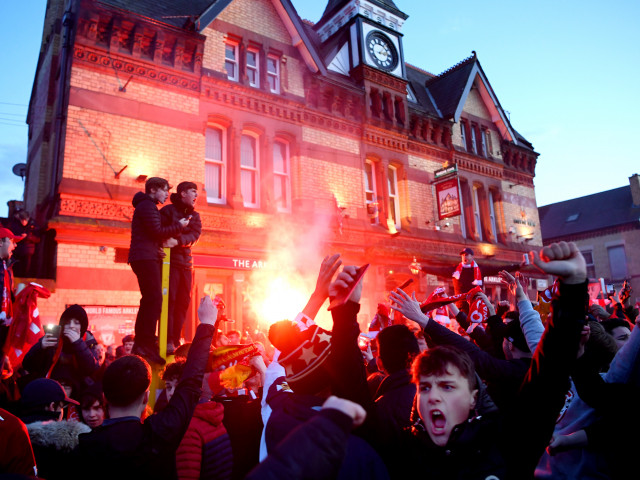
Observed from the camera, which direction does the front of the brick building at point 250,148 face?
facing the viewer and to the right of the viewer

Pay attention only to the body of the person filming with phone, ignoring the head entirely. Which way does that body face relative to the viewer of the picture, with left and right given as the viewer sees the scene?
facing the viewer

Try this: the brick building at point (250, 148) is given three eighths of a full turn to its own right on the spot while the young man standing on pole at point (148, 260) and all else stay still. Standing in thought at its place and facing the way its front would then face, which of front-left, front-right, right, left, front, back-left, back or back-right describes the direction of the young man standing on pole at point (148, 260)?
left

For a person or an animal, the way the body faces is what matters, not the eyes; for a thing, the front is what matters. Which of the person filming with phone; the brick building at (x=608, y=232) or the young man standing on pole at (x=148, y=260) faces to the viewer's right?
the young man standing on pole

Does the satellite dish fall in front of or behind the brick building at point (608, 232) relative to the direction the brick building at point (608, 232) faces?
in front

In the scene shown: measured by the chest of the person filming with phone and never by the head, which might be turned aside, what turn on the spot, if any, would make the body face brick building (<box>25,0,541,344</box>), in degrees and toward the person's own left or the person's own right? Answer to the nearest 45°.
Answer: approximately 135° to the person's own left

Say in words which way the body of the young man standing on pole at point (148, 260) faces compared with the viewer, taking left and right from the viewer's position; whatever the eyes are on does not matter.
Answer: facing to the right of the viewer

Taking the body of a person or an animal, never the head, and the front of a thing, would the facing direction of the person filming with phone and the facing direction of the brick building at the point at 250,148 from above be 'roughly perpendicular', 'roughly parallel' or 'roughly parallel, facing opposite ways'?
roughly parallel

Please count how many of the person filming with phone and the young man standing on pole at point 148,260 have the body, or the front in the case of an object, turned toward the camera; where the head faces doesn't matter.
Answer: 1
